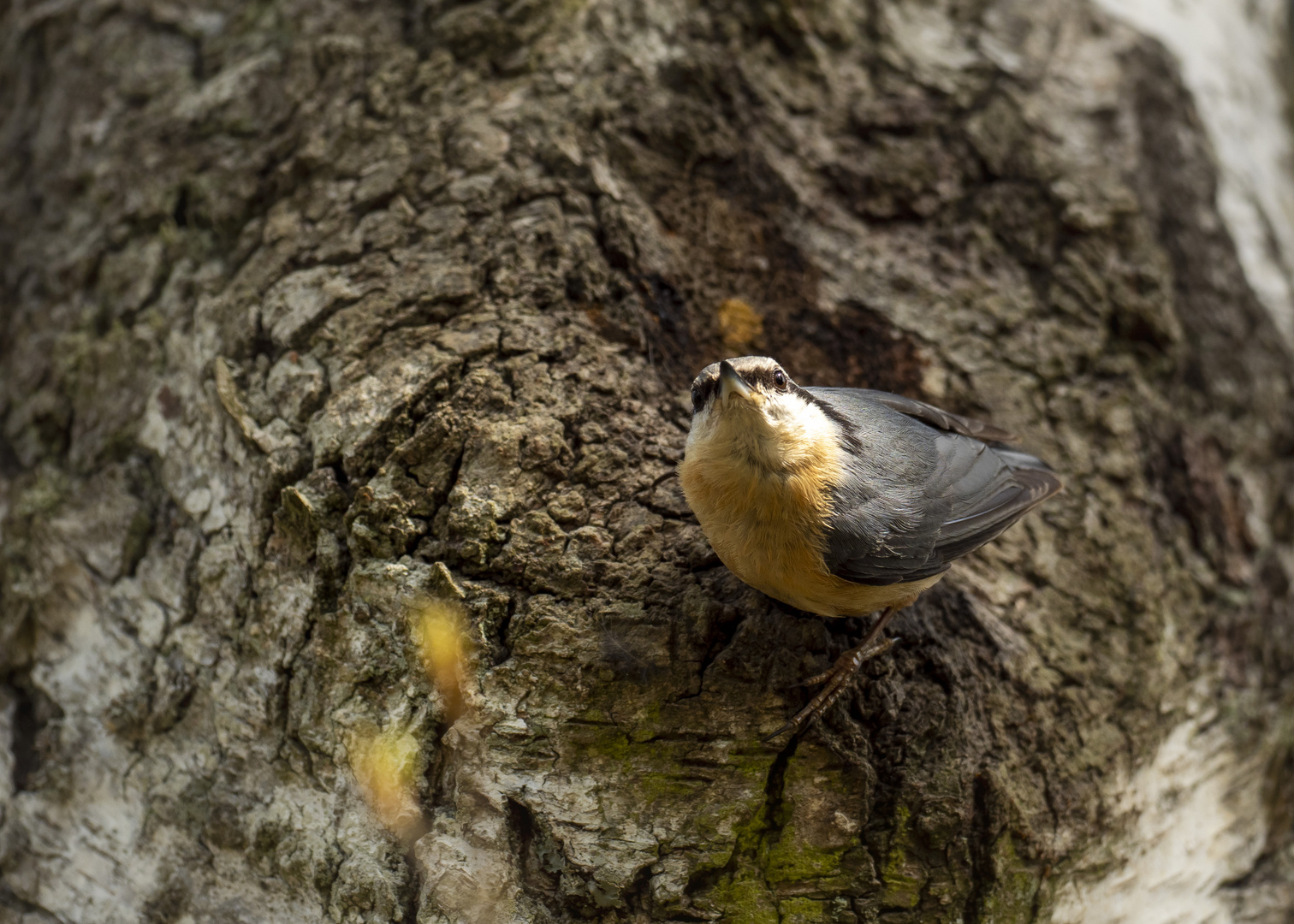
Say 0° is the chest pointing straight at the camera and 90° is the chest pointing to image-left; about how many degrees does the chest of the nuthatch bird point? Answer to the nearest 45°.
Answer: approximately 45°
